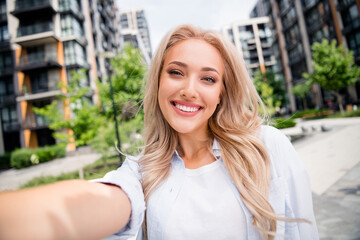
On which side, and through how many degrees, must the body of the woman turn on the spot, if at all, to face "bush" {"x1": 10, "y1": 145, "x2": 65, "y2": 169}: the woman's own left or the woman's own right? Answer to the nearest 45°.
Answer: approximately 135° to the woman's own right

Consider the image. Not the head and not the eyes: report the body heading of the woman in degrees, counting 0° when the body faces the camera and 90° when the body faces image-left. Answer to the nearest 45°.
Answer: approximately 0°

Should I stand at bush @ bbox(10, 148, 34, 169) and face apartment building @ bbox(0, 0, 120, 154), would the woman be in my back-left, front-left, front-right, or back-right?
back-right

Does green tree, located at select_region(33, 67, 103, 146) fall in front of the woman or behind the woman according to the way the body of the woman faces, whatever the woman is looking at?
behind

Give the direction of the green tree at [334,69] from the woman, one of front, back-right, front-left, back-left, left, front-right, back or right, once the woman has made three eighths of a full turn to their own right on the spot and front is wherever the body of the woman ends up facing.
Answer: right

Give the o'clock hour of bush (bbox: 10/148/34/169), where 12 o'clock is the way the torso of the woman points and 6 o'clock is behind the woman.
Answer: The bush is roughly at 5 o'clock from the woman.

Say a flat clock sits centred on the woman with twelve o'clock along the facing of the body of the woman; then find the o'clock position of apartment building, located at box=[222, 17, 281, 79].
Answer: The apartment building is roughly at 7 o'clock from the woman.

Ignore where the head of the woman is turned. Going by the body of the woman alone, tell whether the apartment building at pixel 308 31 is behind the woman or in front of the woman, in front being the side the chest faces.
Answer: behind

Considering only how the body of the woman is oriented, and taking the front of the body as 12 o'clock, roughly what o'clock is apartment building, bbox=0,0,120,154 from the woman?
The apartment building is roughly at 5 o'clock from the woman.
